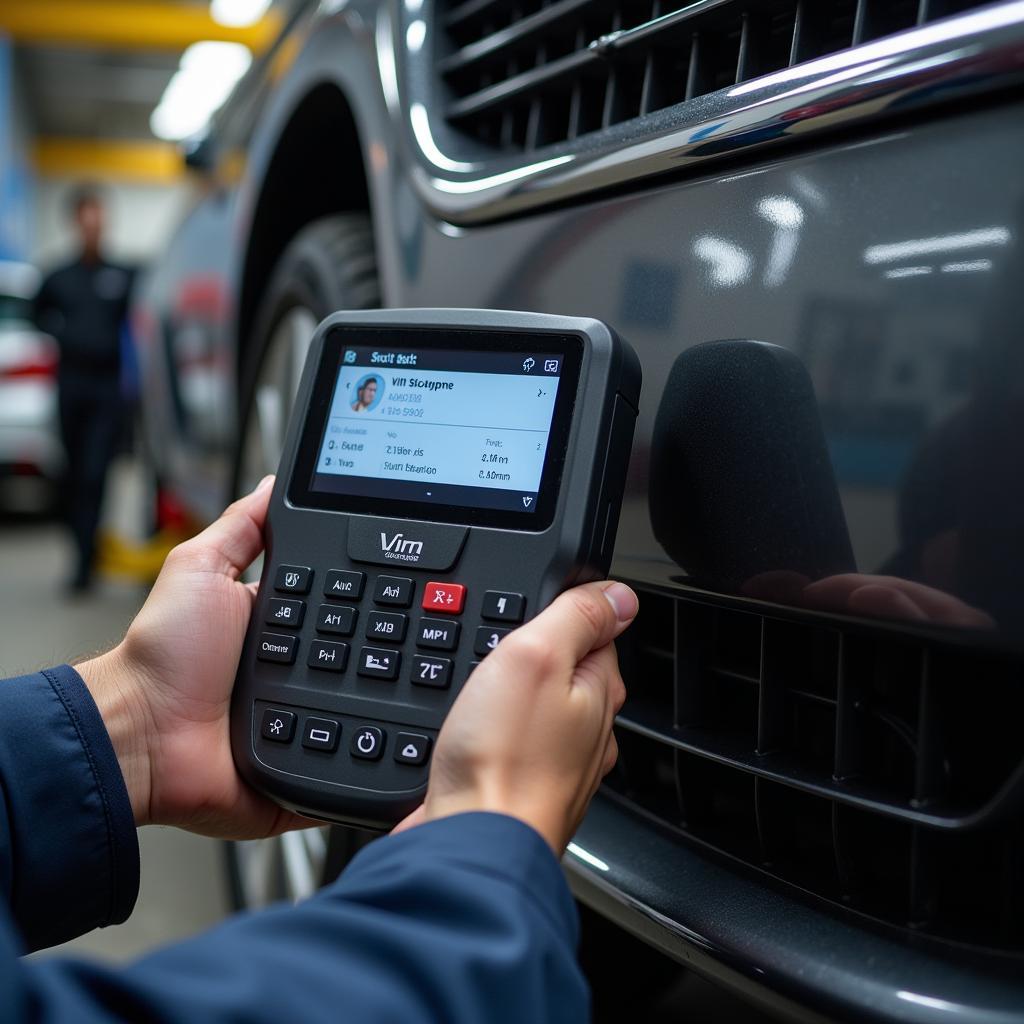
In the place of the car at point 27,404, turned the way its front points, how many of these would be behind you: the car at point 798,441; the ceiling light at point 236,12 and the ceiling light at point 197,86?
1

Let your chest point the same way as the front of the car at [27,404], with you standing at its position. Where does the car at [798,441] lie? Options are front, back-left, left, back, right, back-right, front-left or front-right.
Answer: back

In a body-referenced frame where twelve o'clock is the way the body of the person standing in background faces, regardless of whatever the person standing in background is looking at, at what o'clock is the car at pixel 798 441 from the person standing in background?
The car is roughly at 12 o'clock from the person standing in background.

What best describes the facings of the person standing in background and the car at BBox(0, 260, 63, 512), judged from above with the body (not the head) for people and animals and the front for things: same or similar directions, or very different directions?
very different directions

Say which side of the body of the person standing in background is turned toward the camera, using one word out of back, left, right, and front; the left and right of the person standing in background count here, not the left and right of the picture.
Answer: front

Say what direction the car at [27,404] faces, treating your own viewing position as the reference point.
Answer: facing away from the viewer

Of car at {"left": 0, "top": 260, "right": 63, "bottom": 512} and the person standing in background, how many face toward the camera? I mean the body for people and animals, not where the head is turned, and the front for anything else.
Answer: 1

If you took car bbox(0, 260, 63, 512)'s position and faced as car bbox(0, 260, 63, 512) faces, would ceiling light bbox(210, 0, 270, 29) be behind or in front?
in front

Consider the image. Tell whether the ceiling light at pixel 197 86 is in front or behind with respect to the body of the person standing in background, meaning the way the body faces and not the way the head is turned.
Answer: behind

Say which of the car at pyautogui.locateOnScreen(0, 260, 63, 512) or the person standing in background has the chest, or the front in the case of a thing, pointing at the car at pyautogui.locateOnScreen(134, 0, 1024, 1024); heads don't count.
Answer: the person standing in background

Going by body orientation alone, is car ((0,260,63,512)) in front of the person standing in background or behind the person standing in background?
behind
